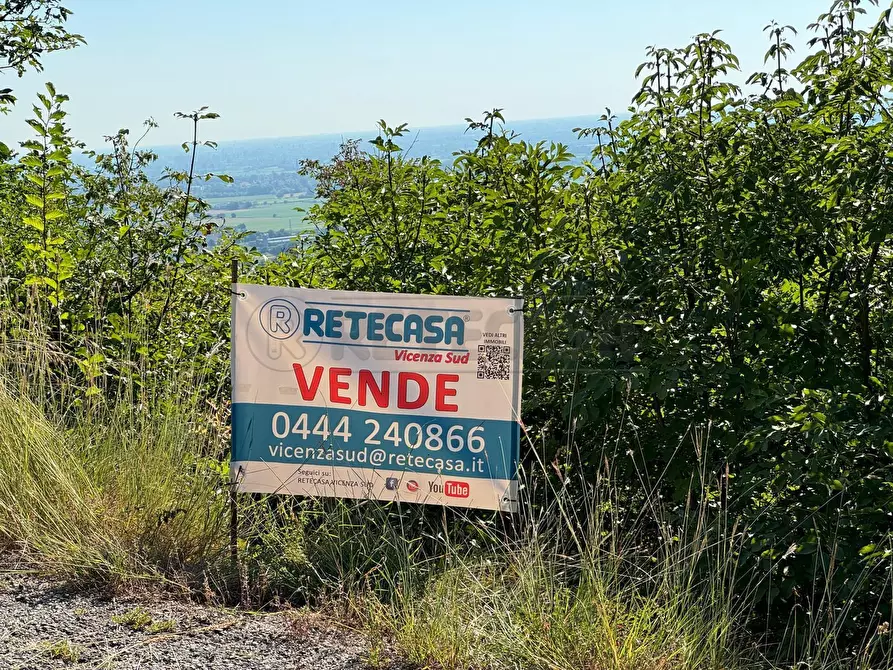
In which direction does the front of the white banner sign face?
toward the camera
